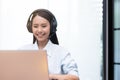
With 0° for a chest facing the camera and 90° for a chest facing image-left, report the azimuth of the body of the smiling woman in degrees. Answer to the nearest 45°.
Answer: approximately 45°
